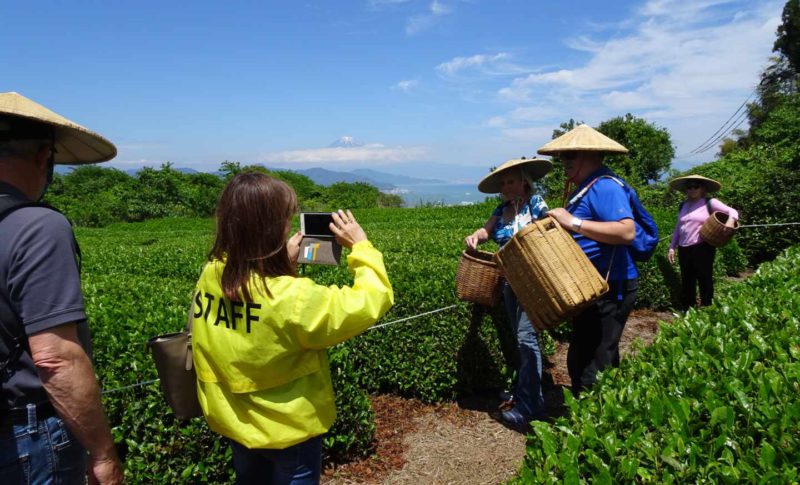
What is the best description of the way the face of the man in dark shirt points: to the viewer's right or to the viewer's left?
to the viewer's right

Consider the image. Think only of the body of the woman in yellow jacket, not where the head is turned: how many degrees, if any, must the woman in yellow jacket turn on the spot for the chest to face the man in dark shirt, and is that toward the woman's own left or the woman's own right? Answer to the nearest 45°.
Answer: approximately 135° to the woman's own left

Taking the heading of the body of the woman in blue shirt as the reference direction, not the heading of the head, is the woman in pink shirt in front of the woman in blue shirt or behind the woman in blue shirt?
behind

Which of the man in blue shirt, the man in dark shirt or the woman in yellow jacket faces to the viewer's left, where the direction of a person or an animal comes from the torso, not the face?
the man in blue shirt

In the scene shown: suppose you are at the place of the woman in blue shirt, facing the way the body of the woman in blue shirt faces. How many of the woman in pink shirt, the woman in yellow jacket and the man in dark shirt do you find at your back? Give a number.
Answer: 1

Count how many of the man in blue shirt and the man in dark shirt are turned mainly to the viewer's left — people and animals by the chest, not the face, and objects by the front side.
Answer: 1

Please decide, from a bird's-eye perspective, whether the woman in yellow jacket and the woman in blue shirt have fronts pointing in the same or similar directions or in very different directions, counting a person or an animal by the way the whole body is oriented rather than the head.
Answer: very different directions

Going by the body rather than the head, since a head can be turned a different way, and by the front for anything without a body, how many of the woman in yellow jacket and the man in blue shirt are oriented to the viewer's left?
1

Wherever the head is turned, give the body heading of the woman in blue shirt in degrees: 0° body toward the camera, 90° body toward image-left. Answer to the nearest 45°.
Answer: approximately 45°

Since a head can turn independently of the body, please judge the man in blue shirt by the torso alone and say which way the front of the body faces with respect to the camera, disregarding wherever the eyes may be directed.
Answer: to the viewer's left

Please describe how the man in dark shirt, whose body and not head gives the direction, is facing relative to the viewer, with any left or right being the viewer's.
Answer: facing away from the viewer and to the right of the viewer

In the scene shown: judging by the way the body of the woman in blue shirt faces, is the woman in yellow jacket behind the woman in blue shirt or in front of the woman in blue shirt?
in front

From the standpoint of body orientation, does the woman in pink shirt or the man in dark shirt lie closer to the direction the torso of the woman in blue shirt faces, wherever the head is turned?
the man in dark shirt

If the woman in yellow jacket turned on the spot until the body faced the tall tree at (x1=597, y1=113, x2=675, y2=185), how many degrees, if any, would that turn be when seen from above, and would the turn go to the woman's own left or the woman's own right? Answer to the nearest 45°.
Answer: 0° — they already face it
